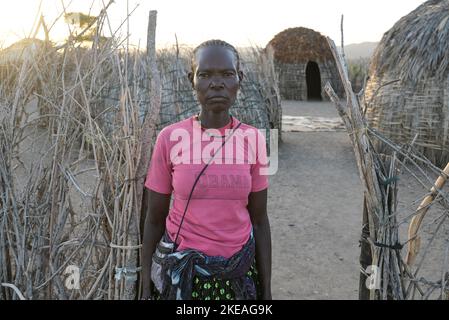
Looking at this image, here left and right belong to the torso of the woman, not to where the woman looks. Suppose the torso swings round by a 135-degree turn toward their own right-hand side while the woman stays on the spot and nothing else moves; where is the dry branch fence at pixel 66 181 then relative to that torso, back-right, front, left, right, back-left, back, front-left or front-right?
front

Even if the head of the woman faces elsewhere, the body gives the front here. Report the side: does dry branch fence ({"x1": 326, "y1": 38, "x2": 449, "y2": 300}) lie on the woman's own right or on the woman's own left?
on the woman's own left

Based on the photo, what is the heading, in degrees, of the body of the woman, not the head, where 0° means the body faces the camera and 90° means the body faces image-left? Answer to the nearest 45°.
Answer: approximately 0°

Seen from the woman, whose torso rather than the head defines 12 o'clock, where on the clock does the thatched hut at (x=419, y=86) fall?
The thatched hut is roughly at 7 o'clock from the woman.

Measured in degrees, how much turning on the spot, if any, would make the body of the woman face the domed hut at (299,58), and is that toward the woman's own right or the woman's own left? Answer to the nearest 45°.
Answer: approximately 180°
